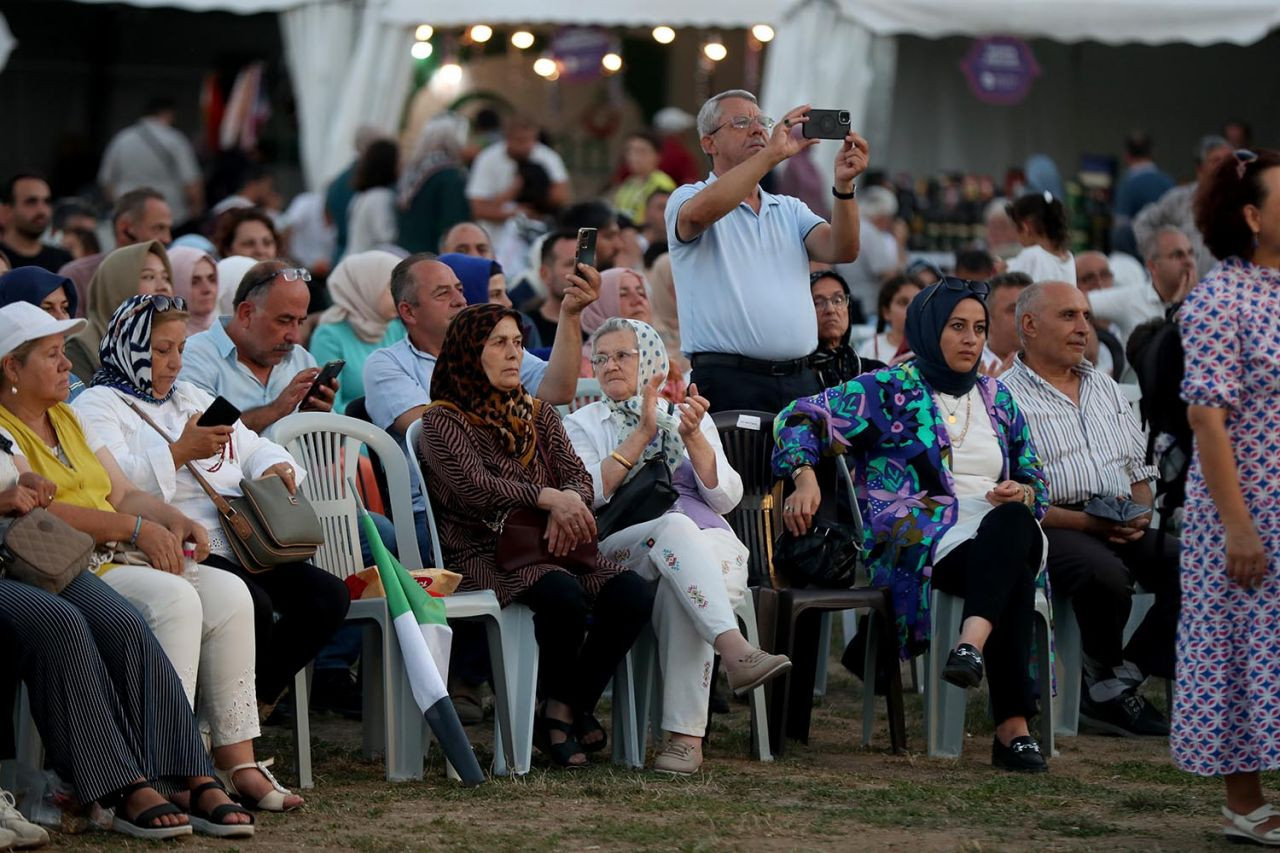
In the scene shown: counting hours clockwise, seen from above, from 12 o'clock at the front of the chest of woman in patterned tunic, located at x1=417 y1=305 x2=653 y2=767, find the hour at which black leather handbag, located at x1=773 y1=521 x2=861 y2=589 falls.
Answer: The black leather handbag is roughly at 10 o'clock from the woman in patterned tunic.

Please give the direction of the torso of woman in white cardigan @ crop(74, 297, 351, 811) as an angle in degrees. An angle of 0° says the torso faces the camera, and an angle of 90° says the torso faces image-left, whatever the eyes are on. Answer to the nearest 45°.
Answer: approximately 315°

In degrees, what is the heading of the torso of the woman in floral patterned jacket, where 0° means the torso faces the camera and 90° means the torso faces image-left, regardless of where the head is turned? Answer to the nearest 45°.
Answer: approximately 315°

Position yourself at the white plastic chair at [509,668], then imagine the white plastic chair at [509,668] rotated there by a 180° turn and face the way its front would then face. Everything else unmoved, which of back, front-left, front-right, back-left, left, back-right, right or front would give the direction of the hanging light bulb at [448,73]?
front-right

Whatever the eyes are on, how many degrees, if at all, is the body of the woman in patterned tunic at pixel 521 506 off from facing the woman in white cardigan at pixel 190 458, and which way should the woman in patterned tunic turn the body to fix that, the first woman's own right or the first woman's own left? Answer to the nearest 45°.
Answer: approximately 135° to the first woman's own right
